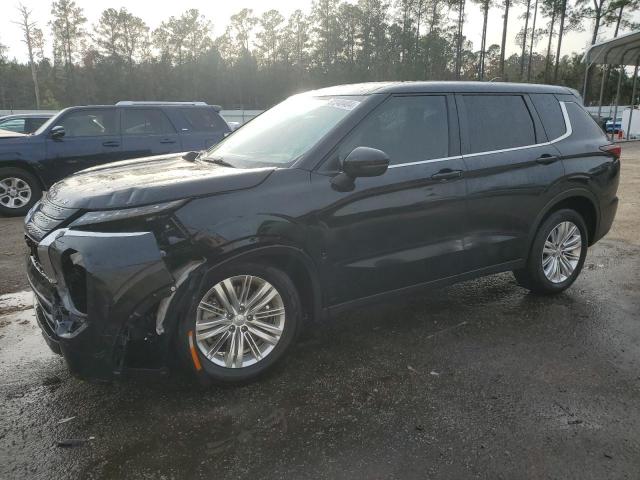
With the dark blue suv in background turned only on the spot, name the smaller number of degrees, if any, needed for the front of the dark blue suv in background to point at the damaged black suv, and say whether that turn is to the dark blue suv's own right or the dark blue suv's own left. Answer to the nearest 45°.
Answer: approximately 90° to the dark blue suv's own left

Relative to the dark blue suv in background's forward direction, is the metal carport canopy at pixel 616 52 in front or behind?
behind

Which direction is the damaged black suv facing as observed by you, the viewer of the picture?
facing the viewer and to the left of the viewer

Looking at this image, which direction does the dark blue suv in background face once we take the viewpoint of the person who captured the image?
facing to the left of the viewer

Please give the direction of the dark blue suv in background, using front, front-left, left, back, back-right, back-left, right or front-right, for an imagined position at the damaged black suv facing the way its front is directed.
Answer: right

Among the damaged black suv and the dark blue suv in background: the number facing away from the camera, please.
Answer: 0

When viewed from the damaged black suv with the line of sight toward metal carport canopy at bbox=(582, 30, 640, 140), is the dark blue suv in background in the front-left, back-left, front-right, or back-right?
front-left

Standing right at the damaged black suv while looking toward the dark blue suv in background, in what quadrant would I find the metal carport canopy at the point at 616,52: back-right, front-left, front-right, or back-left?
front-right

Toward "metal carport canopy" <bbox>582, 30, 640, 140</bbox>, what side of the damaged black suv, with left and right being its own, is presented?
back
